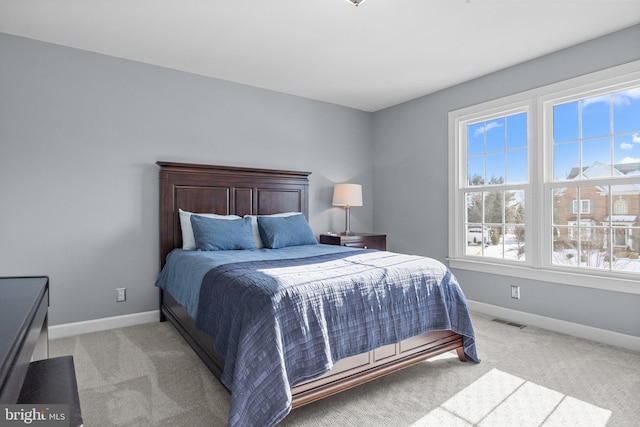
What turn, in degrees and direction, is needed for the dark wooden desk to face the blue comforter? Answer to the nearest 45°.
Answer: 0° — it already faces it

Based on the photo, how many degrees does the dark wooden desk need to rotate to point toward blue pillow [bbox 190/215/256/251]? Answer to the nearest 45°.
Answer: approximately 45° to its left

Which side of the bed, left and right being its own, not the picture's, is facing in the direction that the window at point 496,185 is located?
left

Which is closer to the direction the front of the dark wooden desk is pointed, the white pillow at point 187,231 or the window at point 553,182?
the window

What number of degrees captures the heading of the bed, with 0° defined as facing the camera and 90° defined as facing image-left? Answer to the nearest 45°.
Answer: approximately 315°

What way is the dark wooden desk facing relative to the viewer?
to the viewer's right

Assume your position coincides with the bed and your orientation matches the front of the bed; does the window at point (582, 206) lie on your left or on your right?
on your left

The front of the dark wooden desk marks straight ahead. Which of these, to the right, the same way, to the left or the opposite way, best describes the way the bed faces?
to the right
